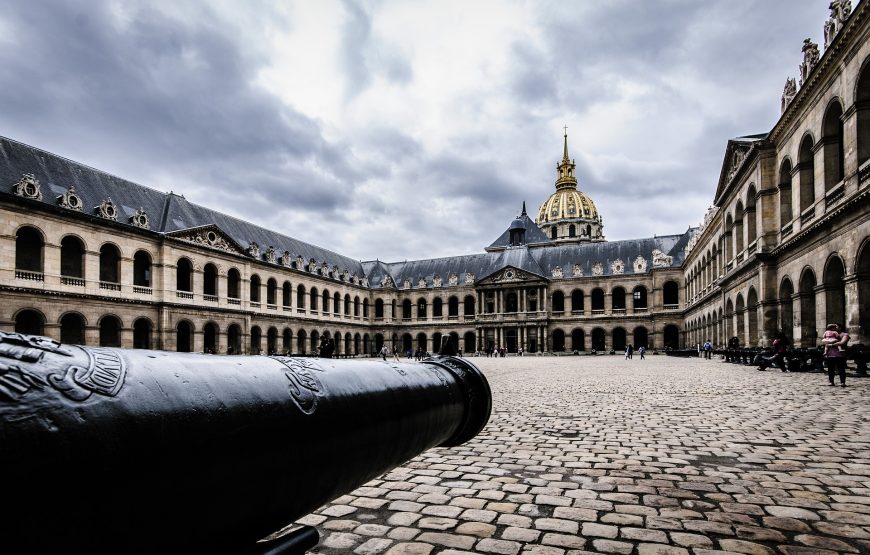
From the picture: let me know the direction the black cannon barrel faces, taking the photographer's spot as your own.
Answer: facing away from the viewer and to the right of the viewer

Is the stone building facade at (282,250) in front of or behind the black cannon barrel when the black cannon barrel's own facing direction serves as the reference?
in front
